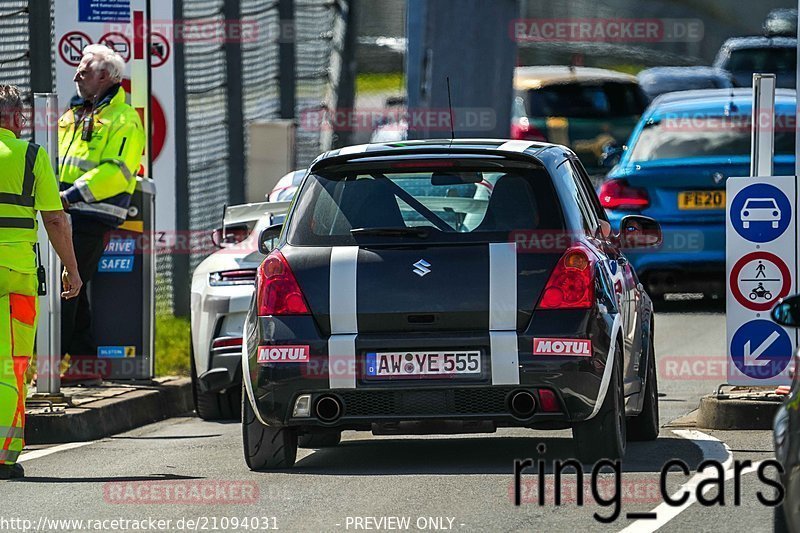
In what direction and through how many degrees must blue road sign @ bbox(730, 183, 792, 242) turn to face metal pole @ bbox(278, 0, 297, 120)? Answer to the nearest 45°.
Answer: approximately 135° to its right

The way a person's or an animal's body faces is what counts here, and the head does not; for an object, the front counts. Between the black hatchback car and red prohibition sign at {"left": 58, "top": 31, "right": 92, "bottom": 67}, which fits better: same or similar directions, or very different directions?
very different directions

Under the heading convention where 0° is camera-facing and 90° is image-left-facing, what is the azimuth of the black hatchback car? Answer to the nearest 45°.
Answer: approximately 180°

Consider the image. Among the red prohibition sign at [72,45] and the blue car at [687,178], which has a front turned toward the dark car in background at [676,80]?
the blue car

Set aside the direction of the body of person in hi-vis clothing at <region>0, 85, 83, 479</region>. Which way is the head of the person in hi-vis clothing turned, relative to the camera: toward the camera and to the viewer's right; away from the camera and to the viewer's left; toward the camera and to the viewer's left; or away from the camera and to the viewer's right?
away from the camera and to the viewer's right

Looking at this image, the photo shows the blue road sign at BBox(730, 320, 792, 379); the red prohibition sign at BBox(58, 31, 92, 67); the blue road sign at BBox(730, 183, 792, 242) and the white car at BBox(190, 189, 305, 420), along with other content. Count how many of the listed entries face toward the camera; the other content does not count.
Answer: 3

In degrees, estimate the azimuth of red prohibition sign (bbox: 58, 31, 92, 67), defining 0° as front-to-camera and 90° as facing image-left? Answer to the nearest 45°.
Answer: approximately 0°

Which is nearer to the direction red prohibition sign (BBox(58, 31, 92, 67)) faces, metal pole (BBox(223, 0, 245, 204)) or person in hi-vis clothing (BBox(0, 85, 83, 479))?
the person in hi-vis clothing

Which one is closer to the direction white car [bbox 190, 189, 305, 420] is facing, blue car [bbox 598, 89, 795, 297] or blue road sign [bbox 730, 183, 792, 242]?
the blue car
